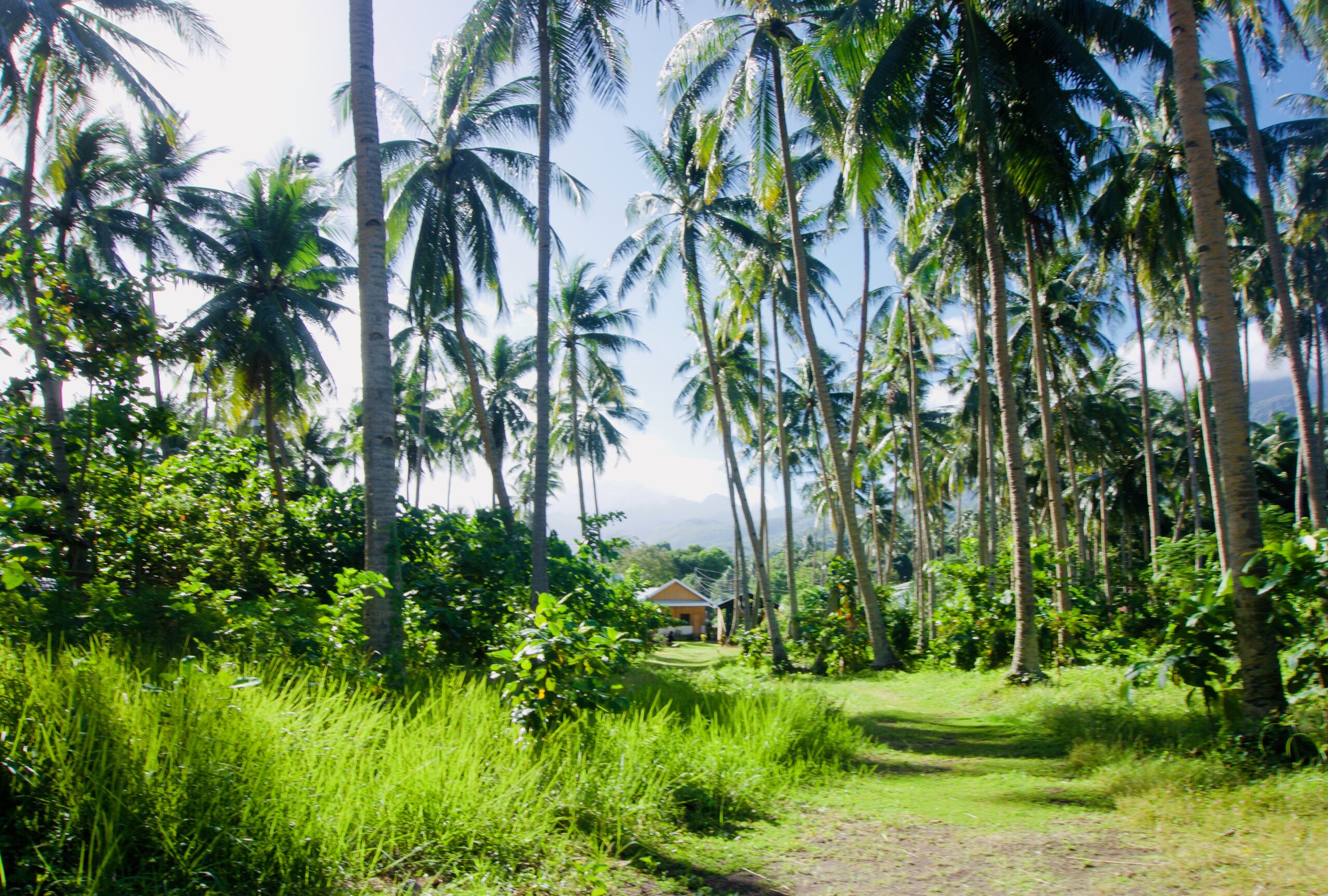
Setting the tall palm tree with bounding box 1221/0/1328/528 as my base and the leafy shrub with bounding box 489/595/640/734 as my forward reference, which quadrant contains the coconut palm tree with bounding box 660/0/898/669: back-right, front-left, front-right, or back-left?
front-right

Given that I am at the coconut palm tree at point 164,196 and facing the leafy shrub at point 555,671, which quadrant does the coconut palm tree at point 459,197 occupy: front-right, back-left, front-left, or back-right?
front-left

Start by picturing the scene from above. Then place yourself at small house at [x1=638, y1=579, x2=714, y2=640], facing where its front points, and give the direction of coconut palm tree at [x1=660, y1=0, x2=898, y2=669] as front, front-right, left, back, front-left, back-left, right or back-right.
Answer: front

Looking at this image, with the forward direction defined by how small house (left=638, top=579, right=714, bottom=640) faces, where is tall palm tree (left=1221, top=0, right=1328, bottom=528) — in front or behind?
in front

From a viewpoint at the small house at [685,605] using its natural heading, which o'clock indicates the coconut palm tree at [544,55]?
The coconut palm tree is roughly at 12 o'clock from the small house.

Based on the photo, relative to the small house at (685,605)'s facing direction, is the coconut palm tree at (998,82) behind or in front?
in front

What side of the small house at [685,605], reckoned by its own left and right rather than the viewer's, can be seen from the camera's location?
front

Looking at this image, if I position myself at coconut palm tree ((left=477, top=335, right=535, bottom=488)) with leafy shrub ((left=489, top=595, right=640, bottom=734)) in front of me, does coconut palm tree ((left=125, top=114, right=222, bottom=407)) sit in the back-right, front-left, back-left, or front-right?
front-right

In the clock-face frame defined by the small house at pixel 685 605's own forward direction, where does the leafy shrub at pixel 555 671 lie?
The leafy shrub is roughly at 12 o'clock from the small house.
